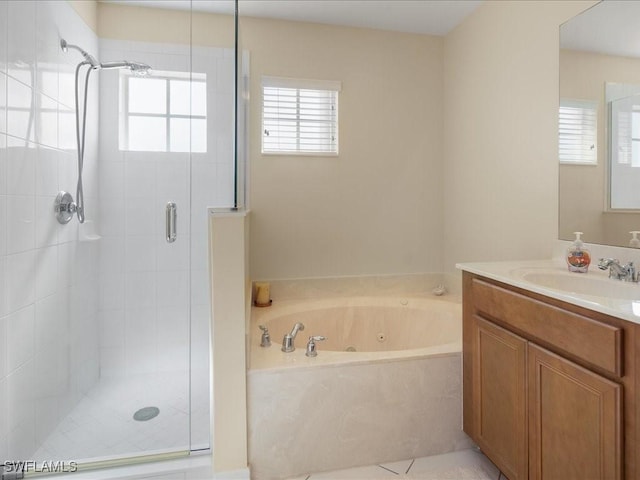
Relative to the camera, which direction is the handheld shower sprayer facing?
to the viewer's right

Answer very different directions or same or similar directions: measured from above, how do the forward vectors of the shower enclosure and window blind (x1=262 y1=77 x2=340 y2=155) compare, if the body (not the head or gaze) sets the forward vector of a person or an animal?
same or similar directions

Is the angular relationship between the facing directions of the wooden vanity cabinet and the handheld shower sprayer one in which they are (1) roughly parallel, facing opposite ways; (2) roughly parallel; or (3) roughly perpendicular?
roughly parallel, facing opposite ways

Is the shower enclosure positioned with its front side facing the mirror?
no

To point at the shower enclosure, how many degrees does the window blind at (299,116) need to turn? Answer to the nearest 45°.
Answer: approximately 45° to its right

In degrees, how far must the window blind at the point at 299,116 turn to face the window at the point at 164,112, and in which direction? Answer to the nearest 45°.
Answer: approximately 45° to its right

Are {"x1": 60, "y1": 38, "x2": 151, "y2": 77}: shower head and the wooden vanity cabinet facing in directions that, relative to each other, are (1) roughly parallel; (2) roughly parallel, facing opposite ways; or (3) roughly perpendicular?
roughly parallel, facing opposite ways

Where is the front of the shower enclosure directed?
toward the camera

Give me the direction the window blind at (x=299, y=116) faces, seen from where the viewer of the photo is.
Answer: facing the viewer

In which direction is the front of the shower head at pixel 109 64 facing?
to the viewer's right

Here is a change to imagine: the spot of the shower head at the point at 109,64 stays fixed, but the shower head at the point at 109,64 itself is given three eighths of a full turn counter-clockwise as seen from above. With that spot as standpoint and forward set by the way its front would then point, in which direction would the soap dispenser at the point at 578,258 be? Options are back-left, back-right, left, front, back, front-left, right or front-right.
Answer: back
